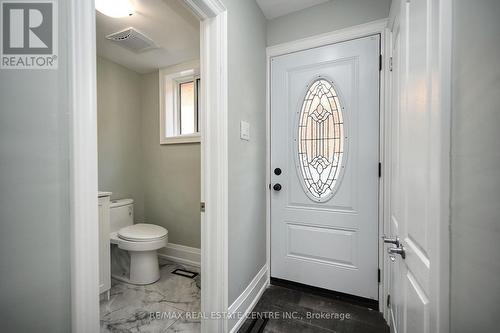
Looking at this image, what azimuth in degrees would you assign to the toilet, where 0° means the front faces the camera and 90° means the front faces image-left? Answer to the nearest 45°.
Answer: approximately 315°

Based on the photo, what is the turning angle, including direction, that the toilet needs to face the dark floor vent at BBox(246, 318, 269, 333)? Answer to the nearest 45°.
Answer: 0° — it already faces it

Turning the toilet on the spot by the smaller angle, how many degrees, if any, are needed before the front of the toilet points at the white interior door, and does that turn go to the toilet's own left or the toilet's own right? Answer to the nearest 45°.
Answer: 0° — it already faces it
